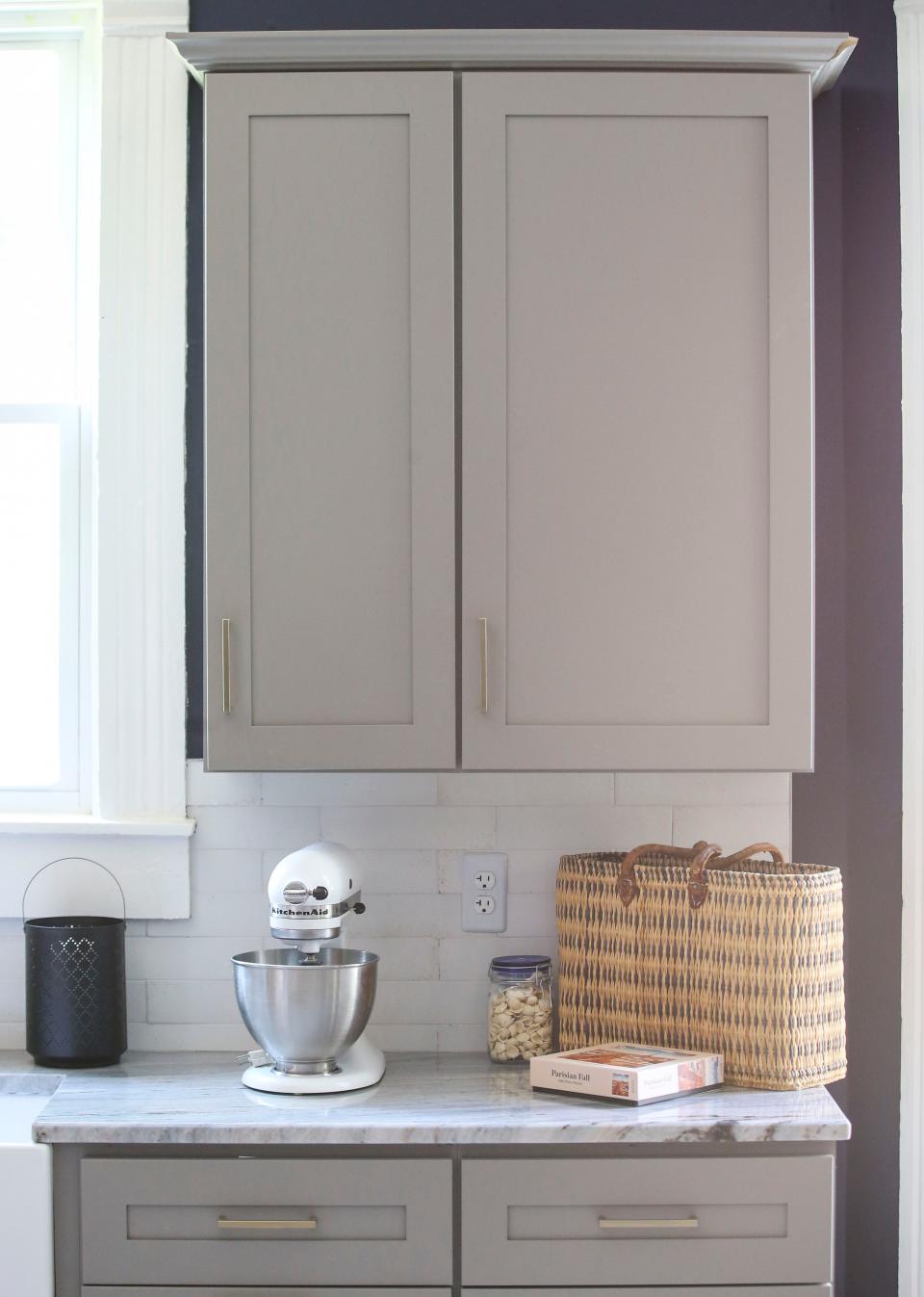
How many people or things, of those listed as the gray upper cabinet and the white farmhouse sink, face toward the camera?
2

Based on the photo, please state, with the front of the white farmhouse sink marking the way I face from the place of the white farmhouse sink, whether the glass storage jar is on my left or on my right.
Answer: on my left
